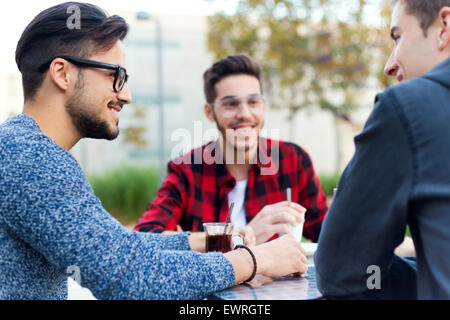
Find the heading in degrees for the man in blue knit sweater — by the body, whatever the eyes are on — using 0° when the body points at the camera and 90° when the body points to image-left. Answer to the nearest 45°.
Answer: approximately 270°

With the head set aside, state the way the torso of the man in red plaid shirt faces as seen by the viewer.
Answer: toward the camera

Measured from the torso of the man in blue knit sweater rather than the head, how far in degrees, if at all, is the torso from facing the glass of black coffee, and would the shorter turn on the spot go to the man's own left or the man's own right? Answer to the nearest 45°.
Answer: approximately 45° to the man's own left

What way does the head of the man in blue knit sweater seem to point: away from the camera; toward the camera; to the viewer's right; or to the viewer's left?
to the viewer's right

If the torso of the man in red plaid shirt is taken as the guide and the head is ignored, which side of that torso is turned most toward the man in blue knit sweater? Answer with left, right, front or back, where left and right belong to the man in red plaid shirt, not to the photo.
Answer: front

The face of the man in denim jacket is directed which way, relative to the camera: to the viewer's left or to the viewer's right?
to the viewer's left

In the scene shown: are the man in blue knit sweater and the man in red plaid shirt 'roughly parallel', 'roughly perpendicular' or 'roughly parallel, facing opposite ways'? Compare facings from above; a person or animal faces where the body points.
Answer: roughly perpendicular

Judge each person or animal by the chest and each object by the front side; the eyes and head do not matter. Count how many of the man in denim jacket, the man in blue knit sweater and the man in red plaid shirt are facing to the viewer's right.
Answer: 1

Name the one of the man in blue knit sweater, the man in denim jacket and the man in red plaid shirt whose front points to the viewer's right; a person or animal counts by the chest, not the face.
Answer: the man in blue knit sweater

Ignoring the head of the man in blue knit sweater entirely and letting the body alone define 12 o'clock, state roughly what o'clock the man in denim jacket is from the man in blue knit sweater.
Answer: The man in denim jacket is roughly at 1 o'clock from the man in blue knit sweater.

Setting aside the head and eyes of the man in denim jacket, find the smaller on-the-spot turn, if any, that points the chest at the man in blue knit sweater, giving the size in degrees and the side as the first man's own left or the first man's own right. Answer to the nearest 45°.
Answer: approximately 45° to the first man's own left
